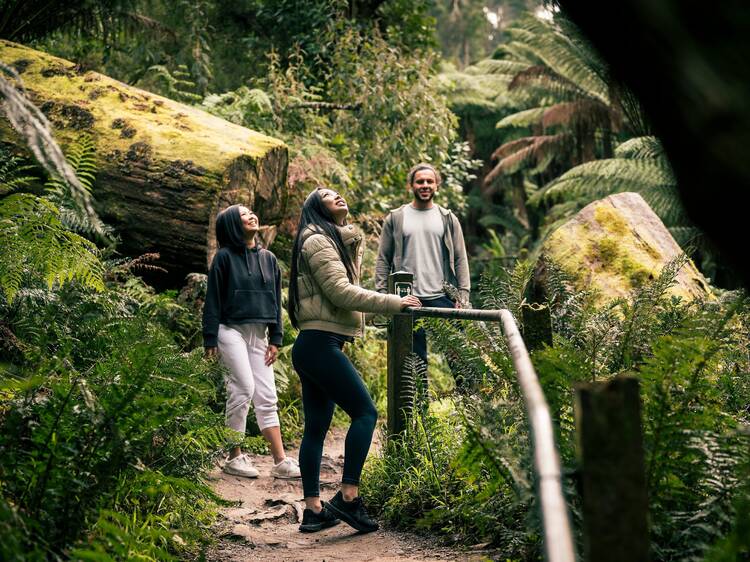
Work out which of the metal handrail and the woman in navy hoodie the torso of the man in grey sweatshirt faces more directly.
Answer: the metal handrail

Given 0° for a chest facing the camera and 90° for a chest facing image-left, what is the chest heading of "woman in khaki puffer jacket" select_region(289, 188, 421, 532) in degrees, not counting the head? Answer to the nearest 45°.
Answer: approximately 270°

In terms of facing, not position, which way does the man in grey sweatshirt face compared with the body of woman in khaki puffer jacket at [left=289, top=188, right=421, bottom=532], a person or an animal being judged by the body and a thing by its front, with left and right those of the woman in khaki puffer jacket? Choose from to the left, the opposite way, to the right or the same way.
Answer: to the right

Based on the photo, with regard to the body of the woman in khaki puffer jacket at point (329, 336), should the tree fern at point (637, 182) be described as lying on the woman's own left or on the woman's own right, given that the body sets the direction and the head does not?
on the woman's own left

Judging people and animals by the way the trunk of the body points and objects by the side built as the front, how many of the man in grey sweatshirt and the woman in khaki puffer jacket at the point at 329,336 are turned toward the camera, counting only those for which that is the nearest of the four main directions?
1

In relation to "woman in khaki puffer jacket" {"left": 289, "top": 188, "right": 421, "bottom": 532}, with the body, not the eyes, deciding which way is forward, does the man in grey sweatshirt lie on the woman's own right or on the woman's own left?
on the woman's own left

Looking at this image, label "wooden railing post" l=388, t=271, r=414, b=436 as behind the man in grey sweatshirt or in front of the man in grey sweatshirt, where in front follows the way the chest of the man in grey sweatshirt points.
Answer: in front

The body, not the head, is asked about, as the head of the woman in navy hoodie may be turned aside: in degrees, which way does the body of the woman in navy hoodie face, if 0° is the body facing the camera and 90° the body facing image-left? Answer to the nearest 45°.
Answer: approximately 315°

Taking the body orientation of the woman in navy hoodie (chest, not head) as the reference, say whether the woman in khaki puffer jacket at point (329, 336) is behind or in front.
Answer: in front

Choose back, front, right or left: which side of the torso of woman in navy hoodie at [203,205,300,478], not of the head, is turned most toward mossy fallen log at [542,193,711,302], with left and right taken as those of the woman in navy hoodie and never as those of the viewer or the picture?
left
